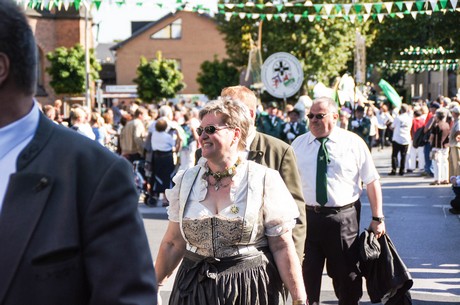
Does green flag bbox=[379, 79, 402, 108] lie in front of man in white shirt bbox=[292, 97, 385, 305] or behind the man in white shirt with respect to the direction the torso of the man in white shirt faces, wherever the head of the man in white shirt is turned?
behind

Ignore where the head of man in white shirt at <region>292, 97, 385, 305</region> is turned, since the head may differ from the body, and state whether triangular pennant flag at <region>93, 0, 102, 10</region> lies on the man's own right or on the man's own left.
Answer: on the man's own right

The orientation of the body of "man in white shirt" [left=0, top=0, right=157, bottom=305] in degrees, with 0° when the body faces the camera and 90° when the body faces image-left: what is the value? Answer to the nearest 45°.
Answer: approximately 45°

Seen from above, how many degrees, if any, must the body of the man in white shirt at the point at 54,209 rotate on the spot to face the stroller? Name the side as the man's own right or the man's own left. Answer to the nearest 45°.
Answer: approximately 135° to the man's own right

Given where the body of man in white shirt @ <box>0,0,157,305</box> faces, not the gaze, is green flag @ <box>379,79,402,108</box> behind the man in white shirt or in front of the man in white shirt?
behind

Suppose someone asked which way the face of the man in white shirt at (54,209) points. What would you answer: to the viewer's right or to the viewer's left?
to the viewer's left

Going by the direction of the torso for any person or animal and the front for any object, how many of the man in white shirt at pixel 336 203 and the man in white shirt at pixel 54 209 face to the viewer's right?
0

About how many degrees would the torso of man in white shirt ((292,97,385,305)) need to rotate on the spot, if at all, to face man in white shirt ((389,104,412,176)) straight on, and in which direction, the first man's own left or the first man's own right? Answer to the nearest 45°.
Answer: approximately 135° to the first man's own right

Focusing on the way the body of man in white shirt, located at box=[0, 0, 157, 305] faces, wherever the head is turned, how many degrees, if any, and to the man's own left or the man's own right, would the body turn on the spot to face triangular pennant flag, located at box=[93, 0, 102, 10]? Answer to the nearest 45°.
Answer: approximately 135° to the man's own right
